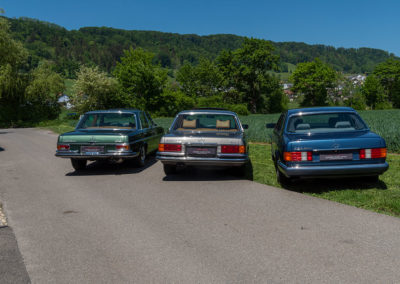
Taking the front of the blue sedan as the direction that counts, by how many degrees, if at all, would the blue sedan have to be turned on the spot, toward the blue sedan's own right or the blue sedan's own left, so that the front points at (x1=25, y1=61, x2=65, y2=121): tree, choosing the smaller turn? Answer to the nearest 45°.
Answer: approximately 45° to the blue sedan's own left

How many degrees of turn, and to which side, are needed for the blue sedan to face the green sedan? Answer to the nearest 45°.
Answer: approximately 90° to its left

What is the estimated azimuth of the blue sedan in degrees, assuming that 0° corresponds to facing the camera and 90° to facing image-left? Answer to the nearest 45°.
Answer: approximately 180°

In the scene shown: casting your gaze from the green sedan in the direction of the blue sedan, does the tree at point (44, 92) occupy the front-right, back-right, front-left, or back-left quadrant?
back-left
